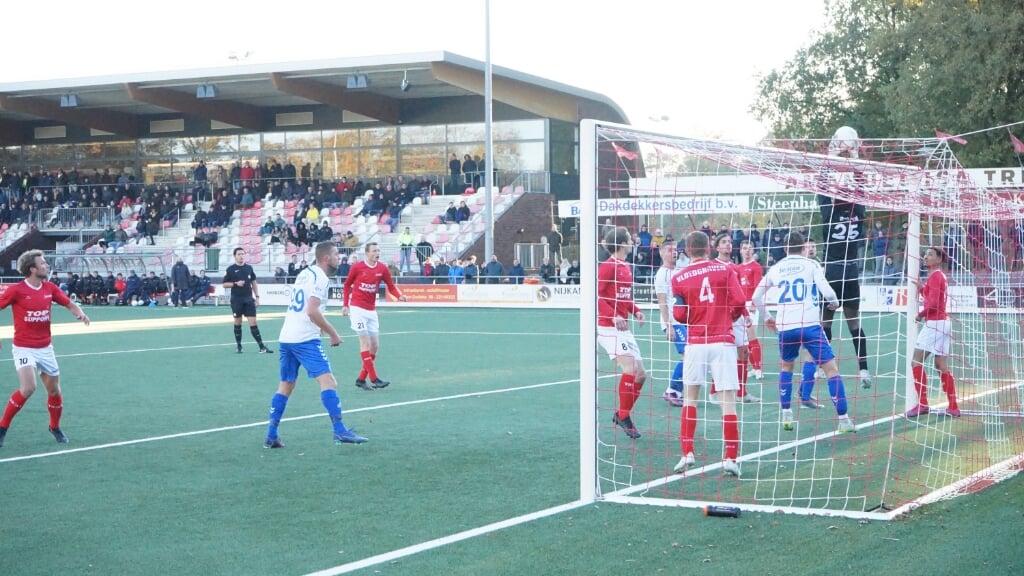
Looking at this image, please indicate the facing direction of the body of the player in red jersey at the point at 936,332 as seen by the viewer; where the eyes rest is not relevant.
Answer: to the viewer's left

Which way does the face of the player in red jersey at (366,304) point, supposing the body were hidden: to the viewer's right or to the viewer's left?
to the viewer's right

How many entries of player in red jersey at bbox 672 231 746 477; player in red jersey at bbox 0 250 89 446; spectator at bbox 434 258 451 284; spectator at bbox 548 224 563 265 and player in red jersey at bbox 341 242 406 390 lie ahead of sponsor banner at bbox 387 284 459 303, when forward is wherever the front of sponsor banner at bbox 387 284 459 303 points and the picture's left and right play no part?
3

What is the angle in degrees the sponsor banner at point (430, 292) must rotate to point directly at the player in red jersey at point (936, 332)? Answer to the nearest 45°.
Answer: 0° — it already faces them

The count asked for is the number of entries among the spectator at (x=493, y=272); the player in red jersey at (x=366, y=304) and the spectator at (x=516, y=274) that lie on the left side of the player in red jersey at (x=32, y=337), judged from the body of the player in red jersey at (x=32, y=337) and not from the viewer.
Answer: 3

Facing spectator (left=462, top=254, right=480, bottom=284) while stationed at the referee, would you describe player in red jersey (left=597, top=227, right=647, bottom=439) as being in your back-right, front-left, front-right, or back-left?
back-right

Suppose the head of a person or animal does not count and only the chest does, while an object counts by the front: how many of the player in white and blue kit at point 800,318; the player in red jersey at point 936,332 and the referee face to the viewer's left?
1

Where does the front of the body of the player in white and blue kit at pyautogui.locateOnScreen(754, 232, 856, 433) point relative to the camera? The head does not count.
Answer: away from the camera

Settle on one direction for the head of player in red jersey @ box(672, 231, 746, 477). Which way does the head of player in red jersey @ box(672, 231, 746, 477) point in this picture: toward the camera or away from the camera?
away from the camera

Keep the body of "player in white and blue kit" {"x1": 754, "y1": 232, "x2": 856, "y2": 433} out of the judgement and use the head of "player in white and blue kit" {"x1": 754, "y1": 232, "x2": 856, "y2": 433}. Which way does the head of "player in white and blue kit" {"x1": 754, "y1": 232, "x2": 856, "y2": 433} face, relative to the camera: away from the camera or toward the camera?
away from the camera

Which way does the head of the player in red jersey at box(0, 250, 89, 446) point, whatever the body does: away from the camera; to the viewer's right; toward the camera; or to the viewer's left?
to the viewer's right

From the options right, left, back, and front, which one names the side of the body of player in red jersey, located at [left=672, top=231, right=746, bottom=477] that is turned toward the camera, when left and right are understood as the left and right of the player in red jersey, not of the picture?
back

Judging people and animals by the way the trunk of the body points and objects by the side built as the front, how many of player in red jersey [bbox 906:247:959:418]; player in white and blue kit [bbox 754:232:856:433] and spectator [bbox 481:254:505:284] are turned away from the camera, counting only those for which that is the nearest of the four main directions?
1

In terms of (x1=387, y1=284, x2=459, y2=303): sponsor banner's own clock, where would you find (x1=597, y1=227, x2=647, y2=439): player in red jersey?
The player in red jersey is roughly at 12 o'clock from the sponsor banner.
